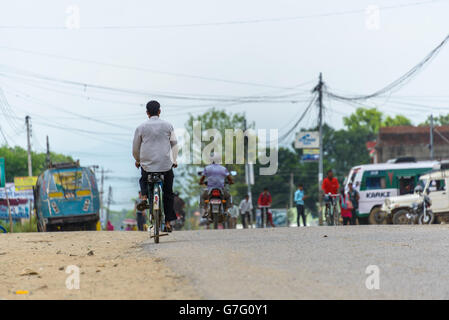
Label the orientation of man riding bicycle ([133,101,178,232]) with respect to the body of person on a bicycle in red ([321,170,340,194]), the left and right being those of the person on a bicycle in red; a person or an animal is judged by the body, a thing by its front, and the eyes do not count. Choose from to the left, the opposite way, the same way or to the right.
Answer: the opposite way

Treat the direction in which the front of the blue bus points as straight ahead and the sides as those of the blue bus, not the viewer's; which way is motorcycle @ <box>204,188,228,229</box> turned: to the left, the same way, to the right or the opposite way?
the same way

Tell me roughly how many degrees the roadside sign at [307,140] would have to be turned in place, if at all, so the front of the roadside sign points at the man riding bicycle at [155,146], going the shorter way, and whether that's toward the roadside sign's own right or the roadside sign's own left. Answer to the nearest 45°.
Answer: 0° — it already faces them

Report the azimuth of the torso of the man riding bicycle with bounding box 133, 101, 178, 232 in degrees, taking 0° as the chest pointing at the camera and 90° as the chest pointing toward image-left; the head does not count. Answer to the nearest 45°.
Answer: approximately 180°

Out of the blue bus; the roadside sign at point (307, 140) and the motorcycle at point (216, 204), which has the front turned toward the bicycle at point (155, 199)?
the roadside sign

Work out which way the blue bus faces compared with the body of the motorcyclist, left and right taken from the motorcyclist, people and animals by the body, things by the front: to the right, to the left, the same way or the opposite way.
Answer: the same way

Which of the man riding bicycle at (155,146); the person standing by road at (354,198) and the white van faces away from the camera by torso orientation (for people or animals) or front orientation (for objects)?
the man riding bicycle

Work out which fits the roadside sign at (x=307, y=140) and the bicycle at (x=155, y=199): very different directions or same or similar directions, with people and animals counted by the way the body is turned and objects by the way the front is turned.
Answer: very different directions
